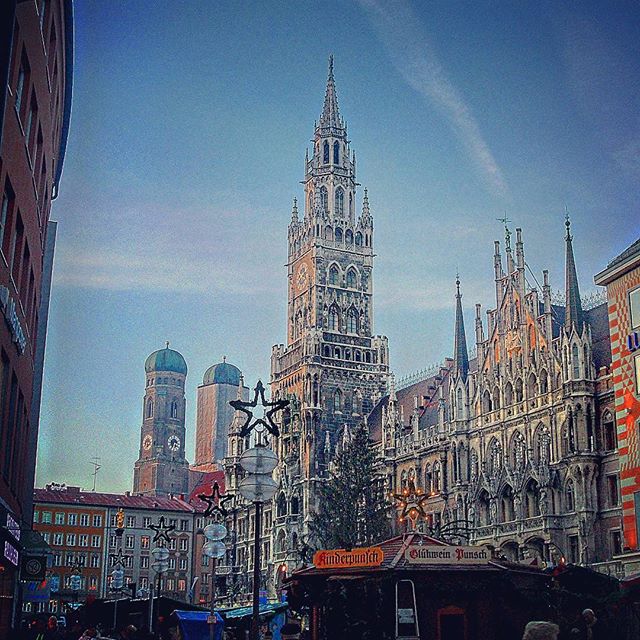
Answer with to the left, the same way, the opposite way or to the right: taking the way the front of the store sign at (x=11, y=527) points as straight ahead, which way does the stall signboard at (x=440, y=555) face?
to the right

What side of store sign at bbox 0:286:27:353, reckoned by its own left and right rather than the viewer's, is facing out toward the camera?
right

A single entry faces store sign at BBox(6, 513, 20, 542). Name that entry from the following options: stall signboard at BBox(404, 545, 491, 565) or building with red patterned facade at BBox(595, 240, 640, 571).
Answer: the building with red patterned facade

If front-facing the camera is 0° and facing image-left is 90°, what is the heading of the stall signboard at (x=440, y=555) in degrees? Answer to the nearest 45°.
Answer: approximately 0°

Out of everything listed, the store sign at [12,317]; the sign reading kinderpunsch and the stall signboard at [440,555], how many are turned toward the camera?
2

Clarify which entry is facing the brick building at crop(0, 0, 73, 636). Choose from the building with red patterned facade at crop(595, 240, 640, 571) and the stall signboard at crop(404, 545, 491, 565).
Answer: the building with red patterned facade at crop(595, 240, 640, 571)

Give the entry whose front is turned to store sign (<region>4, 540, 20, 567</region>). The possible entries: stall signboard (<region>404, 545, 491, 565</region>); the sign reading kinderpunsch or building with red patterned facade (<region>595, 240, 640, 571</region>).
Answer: the building with red patterned facade

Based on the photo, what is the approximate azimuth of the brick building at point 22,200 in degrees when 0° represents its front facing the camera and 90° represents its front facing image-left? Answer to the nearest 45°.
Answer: approximately 270°

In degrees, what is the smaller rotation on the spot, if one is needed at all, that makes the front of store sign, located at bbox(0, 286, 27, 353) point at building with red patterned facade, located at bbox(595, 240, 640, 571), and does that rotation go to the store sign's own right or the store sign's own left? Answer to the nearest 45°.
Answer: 0° — it already faces it

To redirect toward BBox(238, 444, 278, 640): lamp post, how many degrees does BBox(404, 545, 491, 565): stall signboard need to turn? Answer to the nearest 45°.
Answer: approximately 90° to its right
